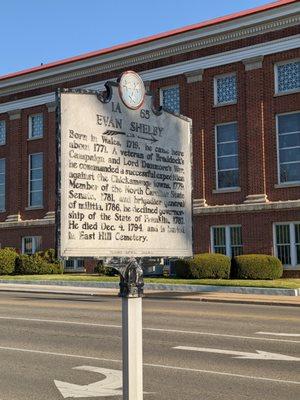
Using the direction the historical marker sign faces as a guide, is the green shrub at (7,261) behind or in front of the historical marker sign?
behind

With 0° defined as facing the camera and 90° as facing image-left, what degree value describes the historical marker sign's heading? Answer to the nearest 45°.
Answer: approximately 315°

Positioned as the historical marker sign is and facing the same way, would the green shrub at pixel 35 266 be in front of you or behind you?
behind

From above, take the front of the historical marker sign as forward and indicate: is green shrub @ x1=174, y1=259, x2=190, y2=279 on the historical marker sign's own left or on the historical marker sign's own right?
on the historical marker sign's own left

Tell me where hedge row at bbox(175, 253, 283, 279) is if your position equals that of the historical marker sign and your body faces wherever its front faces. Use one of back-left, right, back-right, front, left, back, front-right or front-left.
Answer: back-left

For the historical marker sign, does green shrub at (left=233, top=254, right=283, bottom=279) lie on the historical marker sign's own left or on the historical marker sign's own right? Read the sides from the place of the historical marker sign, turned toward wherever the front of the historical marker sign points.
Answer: on the historical marker sign's own left

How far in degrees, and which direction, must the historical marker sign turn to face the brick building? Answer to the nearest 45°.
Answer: approximately 135° to its left
